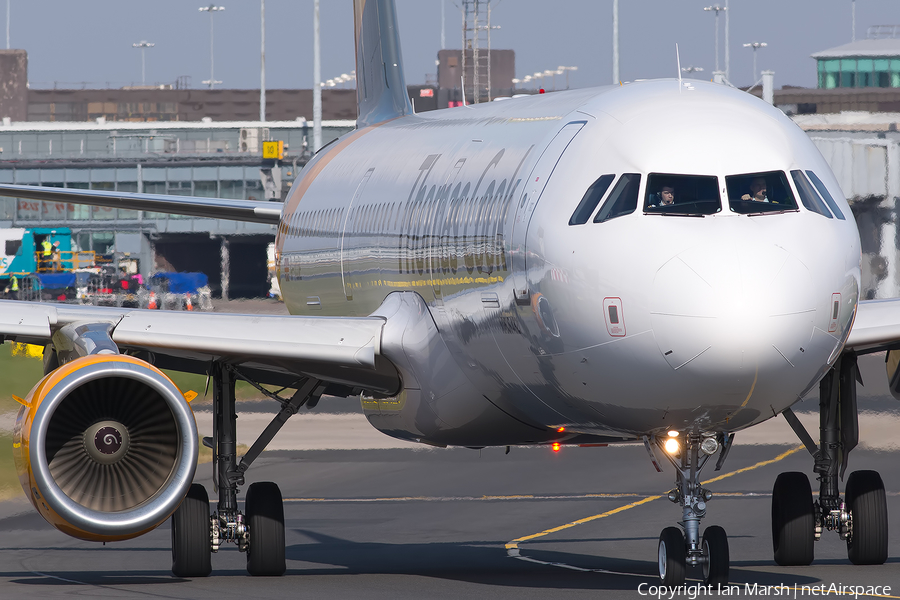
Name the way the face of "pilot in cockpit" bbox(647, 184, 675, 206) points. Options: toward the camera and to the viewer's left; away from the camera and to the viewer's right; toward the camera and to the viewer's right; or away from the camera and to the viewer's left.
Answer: toward the camera and to the viewer's right

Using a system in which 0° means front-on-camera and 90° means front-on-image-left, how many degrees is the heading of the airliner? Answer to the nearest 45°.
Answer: approximately 0°
